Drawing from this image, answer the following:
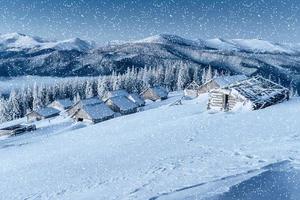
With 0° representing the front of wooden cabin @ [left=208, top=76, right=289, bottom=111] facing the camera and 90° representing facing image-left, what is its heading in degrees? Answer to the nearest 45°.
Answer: approximately 45°
